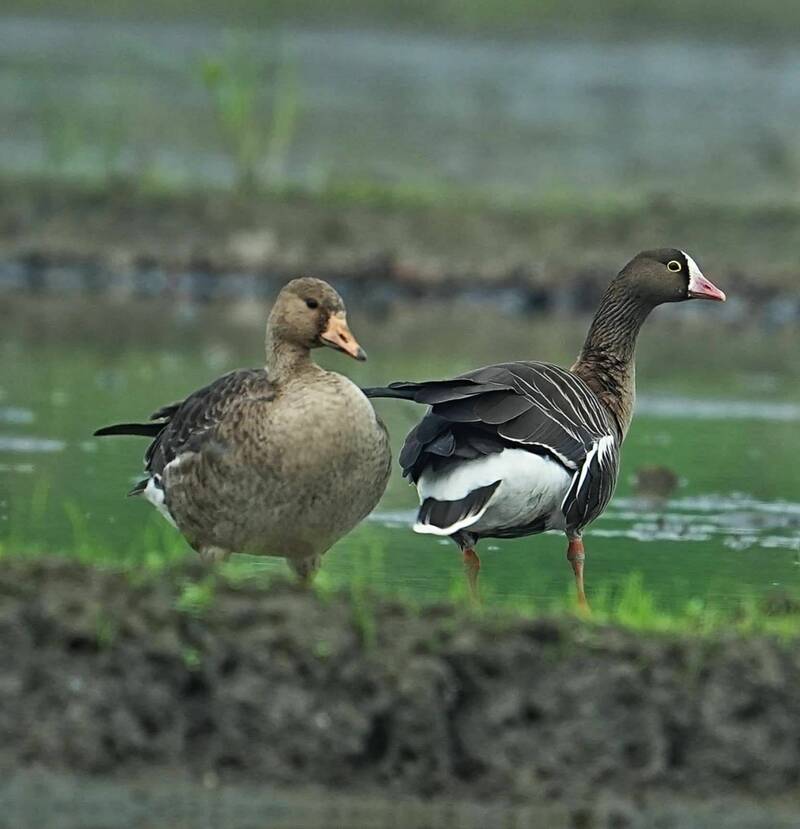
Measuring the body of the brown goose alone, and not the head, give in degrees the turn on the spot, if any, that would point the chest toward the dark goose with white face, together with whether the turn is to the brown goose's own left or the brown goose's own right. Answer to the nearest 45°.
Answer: approximately 90° to the brown goose's own left

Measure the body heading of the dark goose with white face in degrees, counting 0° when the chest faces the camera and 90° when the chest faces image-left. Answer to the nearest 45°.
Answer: approximately 225°

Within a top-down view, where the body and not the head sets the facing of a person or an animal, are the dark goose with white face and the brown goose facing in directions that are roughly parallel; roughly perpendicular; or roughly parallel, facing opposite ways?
roughly perpendicular

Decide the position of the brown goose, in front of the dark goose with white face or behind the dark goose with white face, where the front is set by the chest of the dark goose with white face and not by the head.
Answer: behind

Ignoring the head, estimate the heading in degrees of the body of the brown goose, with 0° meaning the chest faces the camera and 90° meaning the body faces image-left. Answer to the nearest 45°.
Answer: approximately 315°
